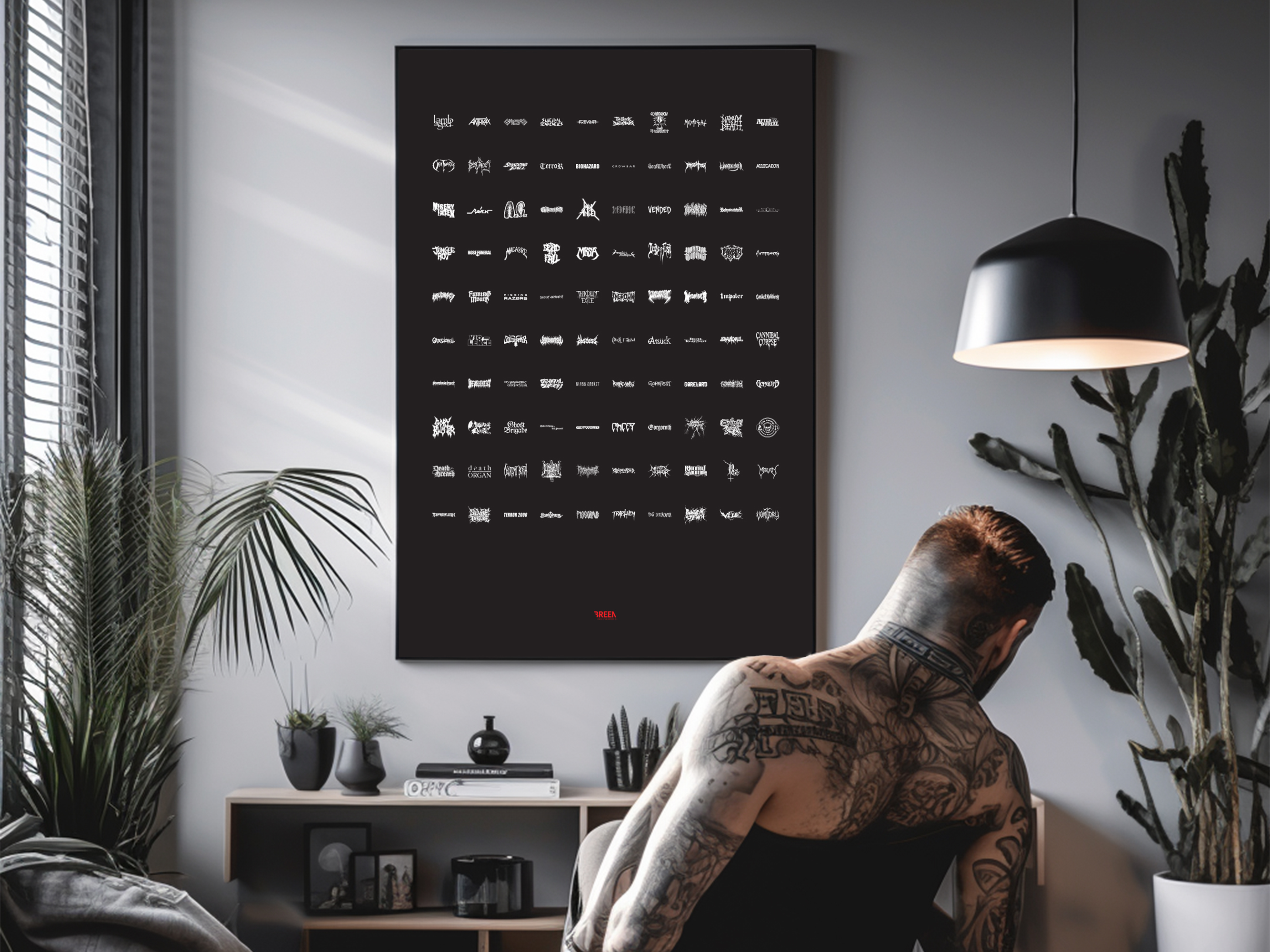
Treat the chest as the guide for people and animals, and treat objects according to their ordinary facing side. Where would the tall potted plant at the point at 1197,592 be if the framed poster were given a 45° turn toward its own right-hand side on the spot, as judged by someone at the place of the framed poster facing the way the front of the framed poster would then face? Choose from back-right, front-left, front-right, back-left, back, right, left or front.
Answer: back-left

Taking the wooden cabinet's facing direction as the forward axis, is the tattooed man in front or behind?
in front

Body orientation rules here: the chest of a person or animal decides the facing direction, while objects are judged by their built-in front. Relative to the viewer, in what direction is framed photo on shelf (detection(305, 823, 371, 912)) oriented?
toward the camera

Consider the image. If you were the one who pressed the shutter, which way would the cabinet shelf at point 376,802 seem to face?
facing the viewer

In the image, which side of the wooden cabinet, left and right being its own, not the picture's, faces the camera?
front

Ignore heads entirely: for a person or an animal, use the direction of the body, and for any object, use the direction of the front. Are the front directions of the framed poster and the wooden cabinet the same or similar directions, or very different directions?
same or similar directions

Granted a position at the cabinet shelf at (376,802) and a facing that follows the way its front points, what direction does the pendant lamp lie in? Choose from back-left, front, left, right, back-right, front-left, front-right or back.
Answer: front-left
